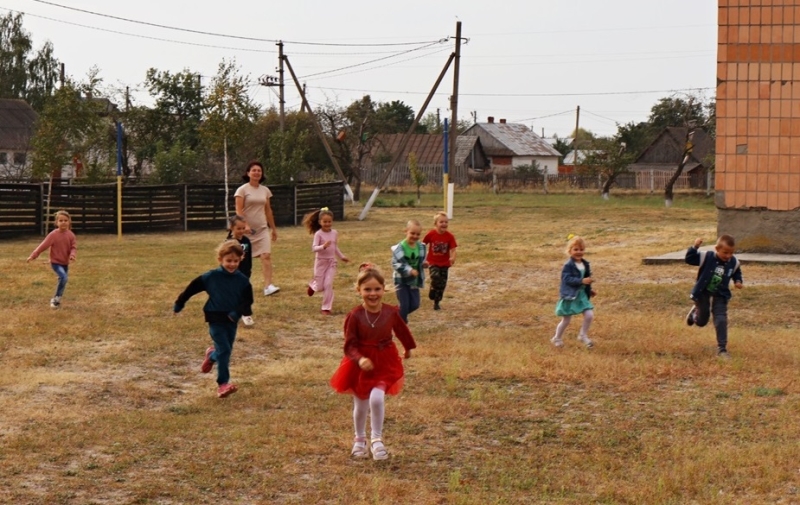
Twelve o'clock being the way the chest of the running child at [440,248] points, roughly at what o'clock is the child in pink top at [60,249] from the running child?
The child in pink top is roughly at 3 o'clock from the running child.

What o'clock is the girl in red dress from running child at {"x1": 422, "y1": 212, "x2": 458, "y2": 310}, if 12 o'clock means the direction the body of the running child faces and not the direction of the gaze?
The girl in red dress is roughly at 12 o'clock from the running child.

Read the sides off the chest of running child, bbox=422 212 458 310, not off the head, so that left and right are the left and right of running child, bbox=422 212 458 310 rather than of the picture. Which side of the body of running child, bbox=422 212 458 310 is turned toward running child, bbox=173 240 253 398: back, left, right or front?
front

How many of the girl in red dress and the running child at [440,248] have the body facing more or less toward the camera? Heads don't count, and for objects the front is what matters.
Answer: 2

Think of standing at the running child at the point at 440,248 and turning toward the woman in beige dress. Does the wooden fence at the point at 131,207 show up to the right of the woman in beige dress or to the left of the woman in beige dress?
right

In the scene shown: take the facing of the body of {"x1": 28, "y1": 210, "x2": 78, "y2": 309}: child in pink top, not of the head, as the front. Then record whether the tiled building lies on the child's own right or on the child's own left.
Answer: on the child's own left
